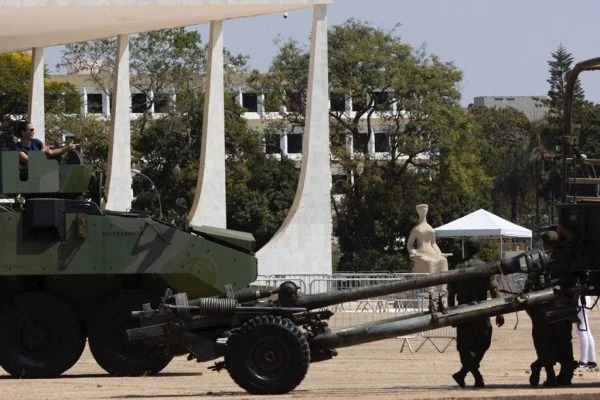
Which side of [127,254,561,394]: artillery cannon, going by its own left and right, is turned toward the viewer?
right

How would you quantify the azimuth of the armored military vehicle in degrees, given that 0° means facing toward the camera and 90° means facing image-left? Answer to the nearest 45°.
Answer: approximately 270°

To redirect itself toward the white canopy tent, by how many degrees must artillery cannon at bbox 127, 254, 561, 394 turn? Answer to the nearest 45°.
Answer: approximately 90° to its left

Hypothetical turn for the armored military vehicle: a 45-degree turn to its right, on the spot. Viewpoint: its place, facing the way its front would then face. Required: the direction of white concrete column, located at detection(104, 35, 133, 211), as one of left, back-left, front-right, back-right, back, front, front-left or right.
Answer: back-left

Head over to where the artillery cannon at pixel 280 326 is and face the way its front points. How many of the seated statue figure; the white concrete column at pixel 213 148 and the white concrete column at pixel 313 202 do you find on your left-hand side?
3

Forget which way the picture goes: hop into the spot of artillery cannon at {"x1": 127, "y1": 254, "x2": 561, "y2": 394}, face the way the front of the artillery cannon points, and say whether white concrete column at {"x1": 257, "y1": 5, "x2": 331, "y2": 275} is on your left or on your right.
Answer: on your left

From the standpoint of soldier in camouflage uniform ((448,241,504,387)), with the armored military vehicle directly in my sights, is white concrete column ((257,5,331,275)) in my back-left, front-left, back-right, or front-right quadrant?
front-right

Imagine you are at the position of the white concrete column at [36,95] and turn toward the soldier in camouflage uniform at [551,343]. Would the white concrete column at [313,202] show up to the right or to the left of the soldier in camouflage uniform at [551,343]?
left

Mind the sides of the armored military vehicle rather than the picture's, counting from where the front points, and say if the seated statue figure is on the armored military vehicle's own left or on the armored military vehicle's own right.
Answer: on the armored military vehicle's own left

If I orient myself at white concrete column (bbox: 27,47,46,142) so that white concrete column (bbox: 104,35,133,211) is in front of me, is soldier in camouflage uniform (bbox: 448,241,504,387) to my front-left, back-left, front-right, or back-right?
front-right
